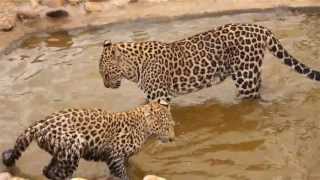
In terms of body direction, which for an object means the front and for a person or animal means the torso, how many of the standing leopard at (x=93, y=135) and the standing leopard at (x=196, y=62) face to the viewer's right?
1

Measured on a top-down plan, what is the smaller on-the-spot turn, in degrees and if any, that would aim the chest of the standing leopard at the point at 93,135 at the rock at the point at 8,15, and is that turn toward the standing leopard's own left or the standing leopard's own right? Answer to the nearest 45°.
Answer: approximately 90° to the standing leopard's own left

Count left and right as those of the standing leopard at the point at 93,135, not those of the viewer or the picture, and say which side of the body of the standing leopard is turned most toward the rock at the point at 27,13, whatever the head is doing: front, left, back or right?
left

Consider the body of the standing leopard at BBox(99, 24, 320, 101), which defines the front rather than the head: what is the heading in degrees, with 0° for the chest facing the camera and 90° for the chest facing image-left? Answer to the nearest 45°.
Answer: approximately 90°

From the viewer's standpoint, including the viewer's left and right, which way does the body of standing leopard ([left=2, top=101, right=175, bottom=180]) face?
facing to the right of the viewer

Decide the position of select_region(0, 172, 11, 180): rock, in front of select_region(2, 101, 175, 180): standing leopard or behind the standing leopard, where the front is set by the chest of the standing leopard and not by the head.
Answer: behind

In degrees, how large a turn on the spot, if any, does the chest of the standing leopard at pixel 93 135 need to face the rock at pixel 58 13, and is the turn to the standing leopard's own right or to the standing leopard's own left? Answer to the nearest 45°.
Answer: approximately 90° to the standing leopard's own left

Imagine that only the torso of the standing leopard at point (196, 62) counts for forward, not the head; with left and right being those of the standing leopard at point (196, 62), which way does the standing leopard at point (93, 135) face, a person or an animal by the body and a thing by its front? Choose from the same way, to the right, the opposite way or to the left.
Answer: the opposite way

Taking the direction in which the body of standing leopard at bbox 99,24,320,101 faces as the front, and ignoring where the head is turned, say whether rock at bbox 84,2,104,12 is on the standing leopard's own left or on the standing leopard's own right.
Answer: on the standing leopard's own right
